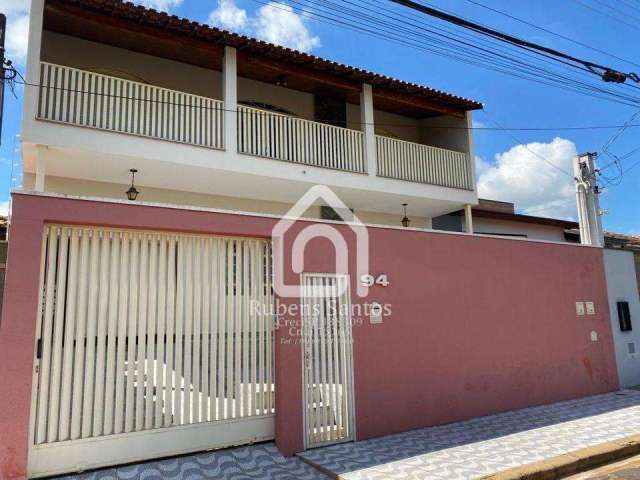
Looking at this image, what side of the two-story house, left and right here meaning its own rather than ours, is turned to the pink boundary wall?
front

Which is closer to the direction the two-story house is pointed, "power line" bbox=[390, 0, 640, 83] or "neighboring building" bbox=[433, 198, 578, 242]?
the power line

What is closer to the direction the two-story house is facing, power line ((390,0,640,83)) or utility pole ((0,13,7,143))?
the power line

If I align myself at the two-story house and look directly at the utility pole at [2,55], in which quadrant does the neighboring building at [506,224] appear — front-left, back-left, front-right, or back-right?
back-left

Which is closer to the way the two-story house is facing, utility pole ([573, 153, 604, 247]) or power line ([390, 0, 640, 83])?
the power line

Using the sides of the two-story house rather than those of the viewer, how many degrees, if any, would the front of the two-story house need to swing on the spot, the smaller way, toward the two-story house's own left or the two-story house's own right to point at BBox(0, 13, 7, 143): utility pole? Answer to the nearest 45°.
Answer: approximately 90° to the two-story house's own right

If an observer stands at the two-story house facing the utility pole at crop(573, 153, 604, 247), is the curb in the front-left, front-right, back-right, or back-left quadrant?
front-right

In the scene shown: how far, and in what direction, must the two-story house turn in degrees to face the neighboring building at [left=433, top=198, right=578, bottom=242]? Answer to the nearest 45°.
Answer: approximately 90° to its left

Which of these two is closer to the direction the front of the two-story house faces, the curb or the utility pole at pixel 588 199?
the curb

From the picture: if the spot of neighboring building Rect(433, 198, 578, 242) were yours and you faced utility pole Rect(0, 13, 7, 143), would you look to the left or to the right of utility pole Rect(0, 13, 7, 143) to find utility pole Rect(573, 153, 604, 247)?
left

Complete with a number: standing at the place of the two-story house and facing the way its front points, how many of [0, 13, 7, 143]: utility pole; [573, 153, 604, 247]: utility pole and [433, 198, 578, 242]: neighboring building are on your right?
1

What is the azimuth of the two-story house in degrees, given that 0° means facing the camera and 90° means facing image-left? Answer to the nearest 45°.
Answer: approximately 315°

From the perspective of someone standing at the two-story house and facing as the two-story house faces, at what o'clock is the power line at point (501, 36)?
The power line is roughly at 12 o'clock from the two-story house.

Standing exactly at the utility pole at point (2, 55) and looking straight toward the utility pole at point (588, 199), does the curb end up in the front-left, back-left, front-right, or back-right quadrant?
front-right
